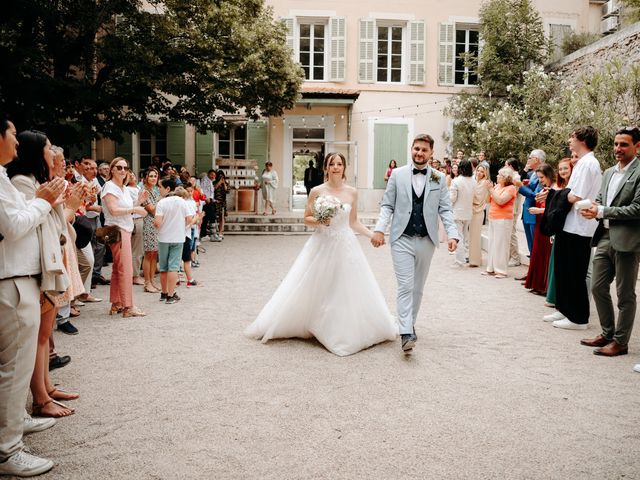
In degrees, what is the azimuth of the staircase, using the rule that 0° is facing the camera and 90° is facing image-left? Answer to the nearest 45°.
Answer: approximately 0°

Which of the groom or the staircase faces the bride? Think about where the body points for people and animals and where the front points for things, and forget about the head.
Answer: the staircase

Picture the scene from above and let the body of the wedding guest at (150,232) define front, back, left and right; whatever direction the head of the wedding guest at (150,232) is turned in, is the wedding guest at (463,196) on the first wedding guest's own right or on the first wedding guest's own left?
on the first wedding guest's own left

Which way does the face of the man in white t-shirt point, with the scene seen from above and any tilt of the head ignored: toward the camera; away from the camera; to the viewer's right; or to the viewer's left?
to the viewer's left

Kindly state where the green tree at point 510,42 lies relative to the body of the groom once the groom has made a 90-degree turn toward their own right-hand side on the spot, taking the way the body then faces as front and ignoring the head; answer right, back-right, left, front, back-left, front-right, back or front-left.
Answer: right

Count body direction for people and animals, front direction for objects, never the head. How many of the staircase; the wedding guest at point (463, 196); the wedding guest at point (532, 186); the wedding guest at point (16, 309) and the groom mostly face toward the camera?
2

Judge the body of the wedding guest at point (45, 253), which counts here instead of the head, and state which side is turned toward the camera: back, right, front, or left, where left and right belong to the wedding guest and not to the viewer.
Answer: right

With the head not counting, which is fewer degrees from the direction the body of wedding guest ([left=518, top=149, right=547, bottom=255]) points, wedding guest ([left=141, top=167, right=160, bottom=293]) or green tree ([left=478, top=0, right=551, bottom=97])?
the wedding guest

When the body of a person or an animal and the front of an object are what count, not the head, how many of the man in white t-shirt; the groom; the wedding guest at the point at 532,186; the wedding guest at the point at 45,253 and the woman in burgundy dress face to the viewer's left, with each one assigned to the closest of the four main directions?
3
